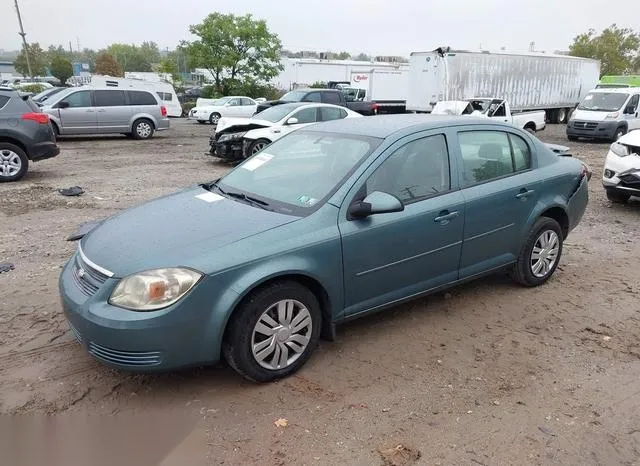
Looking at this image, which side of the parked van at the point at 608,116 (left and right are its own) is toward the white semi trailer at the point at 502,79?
right

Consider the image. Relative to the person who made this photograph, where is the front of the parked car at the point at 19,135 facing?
facing to the left of the viewer

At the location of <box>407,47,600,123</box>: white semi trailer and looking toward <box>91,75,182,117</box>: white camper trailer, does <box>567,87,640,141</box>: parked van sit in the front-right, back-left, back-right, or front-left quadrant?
back-left

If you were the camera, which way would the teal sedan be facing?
facing the viewer and to the left of the viewer

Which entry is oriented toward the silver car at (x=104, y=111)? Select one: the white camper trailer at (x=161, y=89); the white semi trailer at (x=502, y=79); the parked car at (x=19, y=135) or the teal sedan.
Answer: the white semi trailer

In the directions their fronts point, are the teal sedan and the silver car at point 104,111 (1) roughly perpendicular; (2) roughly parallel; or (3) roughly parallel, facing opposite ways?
roughly parallel

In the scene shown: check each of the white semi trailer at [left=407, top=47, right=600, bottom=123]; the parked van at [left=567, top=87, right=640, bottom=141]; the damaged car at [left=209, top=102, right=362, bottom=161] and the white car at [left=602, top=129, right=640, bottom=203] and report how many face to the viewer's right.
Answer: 0

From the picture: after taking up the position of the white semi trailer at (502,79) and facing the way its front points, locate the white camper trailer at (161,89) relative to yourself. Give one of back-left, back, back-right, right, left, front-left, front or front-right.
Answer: front-right

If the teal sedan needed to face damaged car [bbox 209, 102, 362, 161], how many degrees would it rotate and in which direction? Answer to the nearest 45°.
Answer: approximately 135° to its right

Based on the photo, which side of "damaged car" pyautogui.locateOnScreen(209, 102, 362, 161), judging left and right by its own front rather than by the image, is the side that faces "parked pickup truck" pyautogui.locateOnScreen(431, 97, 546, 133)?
back

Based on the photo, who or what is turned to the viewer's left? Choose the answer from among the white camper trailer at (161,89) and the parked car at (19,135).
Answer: the parked car

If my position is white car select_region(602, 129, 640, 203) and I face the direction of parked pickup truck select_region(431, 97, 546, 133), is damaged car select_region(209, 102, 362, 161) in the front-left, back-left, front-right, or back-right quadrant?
front-left

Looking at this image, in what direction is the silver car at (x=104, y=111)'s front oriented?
to the viewer's left
